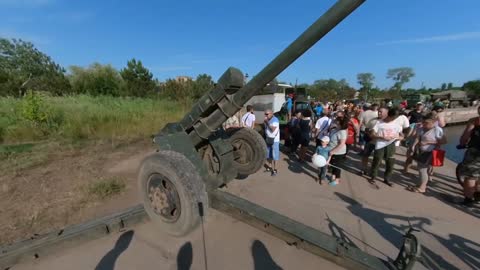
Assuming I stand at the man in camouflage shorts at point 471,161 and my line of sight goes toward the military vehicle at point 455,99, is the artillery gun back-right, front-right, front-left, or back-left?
back-left
